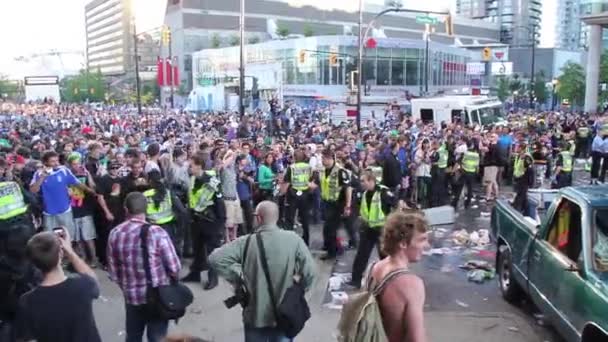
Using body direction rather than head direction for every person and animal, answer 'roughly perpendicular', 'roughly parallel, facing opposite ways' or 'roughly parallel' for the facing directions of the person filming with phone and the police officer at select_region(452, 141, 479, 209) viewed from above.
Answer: roughly parallel

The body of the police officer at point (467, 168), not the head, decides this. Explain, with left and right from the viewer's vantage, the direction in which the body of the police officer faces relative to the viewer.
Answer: facing away from the viewer

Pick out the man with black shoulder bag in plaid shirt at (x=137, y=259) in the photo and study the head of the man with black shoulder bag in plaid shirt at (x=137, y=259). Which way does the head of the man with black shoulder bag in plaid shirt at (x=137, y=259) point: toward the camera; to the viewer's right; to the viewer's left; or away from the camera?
away from the camera

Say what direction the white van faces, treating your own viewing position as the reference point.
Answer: facing the viewer and to the right of the viewer

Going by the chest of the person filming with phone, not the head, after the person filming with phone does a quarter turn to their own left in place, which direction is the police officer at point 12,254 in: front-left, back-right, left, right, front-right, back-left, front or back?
front-right

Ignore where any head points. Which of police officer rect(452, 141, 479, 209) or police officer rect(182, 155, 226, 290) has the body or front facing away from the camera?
police officer rect(452, 141, 479, 209)

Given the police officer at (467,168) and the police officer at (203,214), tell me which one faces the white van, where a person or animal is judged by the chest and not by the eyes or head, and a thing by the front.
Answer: the police officer at (467,168)
